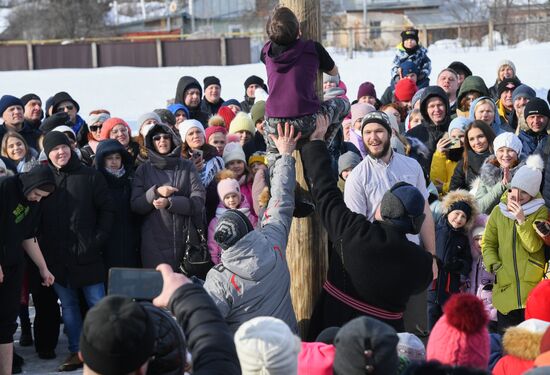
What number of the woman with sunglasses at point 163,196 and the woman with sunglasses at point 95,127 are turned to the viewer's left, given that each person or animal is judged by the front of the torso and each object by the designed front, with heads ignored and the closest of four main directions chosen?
0

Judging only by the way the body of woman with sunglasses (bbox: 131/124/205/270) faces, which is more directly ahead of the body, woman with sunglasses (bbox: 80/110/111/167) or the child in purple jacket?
the child in purple jacket

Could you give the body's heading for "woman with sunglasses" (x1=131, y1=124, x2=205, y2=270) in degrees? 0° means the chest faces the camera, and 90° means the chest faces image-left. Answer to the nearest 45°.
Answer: approximately 0°

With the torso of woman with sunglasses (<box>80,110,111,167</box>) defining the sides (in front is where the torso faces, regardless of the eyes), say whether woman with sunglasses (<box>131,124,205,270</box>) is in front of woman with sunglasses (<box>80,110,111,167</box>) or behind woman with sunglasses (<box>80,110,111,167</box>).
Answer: in front

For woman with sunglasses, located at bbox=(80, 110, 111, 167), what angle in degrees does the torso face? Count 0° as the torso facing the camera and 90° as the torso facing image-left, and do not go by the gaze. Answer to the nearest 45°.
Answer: approximately 315°
